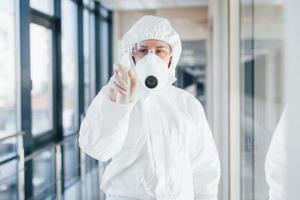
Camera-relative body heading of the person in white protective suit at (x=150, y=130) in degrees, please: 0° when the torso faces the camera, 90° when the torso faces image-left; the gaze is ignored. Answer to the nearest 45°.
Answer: approximately 0°
